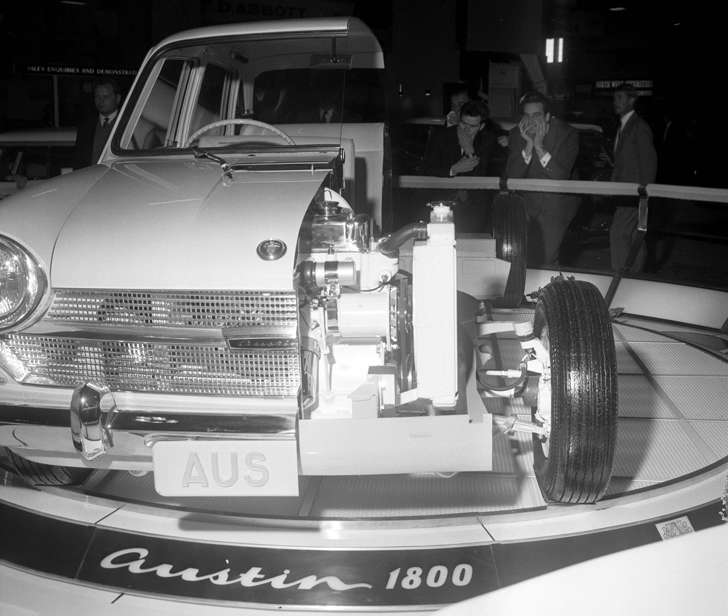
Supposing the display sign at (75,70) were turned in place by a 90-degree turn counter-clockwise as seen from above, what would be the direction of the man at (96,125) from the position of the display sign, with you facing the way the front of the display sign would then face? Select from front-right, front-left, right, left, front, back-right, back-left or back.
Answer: right

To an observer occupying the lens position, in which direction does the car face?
facing the viewer

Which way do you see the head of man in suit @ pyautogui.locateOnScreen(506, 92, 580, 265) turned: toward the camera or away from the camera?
toward the camera

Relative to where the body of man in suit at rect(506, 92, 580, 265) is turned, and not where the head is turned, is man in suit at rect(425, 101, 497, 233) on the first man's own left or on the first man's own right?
on the first man's own right

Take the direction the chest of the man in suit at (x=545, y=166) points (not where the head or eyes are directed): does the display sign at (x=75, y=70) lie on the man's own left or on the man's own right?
on the man's own right

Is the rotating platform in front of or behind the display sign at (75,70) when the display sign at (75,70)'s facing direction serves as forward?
in front

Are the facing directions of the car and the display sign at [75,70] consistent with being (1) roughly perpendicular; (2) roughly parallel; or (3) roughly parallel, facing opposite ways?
roughly parallel

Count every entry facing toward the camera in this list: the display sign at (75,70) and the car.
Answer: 2

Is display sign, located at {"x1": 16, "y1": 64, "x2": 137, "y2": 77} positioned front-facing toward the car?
yes
